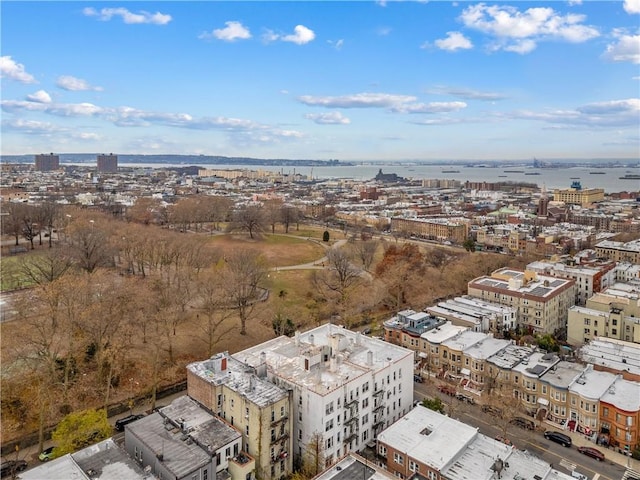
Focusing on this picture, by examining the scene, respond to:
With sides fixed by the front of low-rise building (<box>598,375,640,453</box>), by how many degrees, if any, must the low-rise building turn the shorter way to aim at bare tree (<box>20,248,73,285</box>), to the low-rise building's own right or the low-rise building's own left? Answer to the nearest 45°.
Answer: approximately 45° to the low-rise building's own right

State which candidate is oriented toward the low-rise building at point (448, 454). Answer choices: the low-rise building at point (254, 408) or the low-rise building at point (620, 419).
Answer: the low-rise building at point (620, 419)

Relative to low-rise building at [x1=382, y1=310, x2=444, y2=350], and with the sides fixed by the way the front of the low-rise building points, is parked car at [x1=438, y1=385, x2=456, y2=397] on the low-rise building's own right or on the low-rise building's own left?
on the low-rise building's own left

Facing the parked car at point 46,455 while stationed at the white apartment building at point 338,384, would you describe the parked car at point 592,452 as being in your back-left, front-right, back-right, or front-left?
back-left

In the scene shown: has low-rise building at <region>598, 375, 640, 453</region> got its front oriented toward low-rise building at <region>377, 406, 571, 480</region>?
yes

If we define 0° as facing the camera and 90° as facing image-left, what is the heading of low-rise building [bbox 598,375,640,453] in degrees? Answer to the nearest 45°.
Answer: approximately 45°

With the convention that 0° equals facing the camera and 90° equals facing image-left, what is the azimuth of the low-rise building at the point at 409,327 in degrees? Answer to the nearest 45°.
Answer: approximately 45°

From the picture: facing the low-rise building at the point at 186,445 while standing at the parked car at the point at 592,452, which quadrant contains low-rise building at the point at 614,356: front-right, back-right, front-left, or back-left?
back-right

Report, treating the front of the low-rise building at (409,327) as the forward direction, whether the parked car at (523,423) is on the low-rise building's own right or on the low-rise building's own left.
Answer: on the low-rise building's own left
